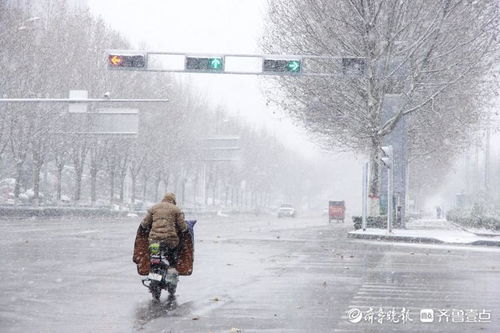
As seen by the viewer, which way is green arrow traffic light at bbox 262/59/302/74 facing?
toward the camera

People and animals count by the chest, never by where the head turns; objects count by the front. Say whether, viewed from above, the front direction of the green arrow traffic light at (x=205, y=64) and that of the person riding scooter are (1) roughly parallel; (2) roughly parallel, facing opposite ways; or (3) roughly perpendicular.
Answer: roughly parallel, facing opposite ways

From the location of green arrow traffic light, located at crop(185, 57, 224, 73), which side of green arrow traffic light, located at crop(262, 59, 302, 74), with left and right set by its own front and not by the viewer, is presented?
right

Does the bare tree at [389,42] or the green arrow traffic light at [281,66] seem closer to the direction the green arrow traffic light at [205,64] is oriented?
the green arrow traffic light

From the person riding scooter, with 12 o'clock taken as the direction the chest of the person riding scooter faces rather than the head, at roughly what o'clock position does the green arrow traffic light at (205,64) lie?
The green arrow traffic light is roughly at 12 o'clock from the person riding scooter.

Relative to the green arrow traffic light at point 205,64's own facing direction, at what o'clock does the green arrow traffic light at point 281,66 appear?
the green arrow traffic light at point 281,66 is roughly at 9 o'clock from the green arrow traffic light at point 205,64.

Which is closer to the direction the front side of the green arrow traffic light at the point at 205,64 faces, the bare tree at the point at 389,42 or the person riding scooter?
the person riding scooter

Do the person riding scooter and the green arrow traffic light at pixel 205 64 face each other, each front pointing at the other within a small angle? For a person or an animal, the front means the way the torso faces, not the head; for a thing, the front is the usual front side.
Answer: yes

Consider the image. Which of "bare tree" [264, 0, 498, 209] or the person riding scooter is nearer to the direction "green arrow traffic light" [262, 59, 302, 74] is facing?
the person riding scooter

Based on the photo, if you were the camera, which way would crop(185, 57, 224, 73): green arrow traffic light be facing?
facing the viewer

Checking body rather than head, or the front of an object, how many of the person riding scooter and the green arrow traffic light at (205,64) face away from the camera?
1

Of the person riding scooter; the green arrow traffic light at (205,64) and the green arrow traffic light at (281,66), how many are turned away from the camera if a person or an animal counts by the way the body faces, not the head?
1

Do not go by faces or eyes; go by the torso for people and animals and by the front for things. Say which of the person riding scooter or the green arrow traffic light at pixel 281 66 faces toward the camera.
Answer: the green arrow traffic light

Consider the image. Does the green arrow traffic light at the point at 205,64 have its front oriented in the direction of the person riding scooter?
yes

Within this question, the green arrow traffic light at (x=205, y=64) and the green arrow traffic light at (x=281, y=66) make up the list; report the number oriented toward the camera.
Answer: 2

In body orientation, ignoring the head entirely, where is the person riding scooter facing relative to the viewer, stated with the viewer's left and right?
facing away from the viewer

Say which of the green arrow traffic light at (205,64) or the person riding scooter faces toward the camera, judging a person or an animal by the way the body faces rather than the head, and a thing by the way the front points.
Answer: the green arrow traffic light
